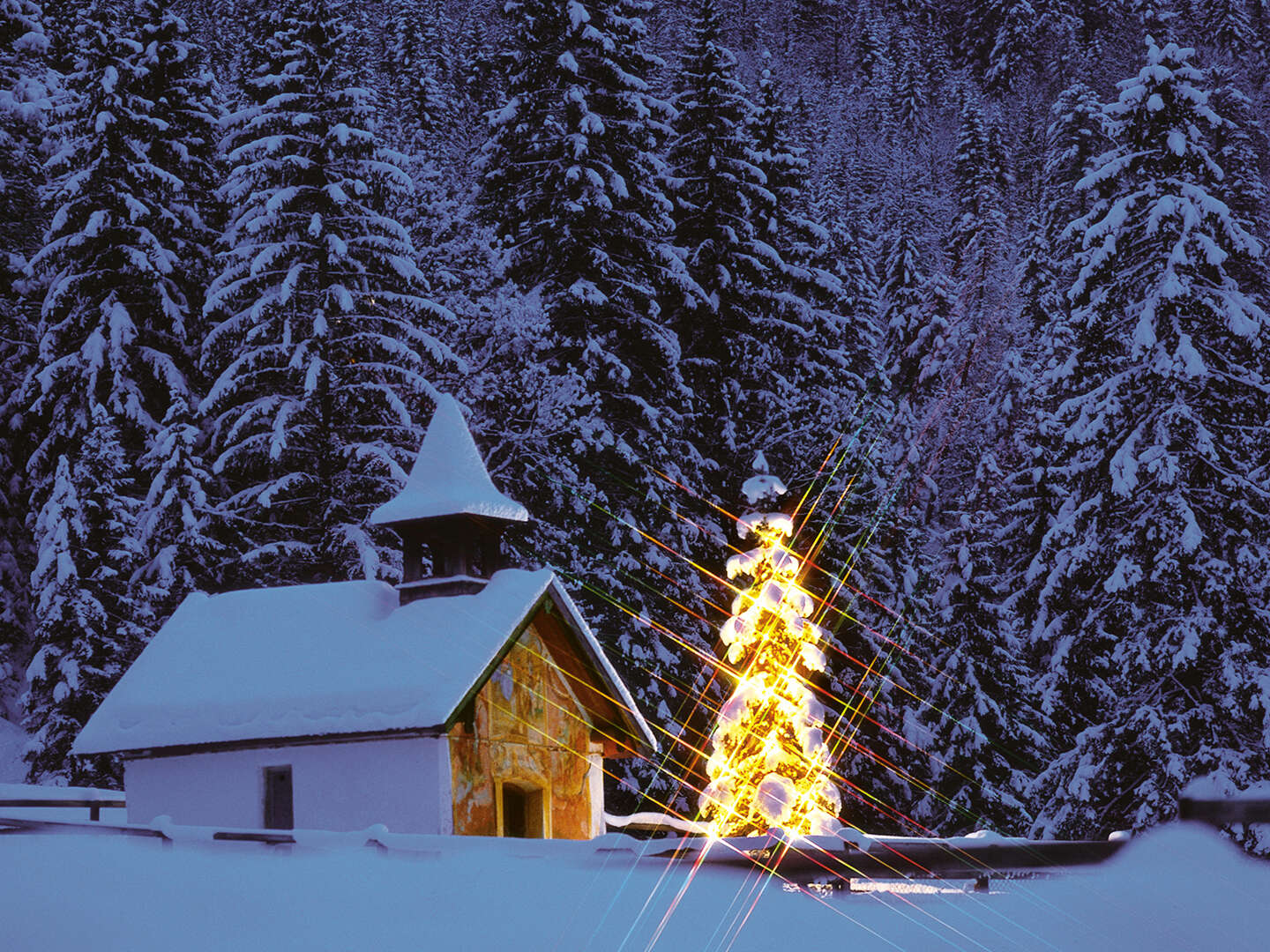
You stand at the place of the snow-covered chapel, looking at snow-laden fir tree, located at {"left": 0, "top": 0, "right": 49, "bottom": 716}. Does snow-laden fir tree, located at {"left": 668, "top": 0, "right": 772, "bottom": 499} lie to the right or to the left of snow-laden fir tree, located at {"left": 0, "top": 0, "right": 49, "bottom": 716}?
right

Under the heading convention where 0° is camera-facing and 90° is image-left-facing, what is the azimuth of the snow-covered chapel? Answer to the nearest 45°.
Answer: approximately 315°

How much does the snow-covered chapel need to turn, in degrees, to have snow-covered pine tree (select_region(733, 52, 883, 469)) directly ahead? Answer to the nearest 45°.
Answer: approximately 90° to its left

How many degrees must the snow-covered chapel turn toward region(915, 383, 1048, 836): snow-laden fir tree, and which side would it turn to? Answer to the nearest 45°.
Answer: approximately 90° to its left

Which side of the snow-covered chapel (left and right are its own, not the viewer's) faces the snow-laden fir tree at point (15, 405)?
back

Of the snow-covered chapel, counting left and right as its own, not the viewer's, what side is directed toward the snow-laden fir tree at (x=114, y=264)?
back

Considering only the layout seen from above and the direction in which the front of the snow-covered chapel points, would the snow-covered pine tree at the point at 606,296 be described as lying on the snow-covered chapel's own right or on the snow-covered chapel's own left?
on the snow-covered chapel's own left

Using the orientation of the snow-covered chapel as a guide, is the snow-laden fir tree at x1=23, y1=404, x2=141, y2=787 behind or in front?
behind

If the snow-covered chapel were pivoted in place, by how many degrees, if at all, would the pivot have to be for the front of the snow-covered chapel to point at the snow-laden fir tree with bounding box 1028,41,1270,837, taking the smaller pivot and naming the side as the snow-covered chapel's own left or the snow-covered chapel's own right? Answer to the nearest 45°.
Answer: approximately 45° to the snow-covered chapel's own left
